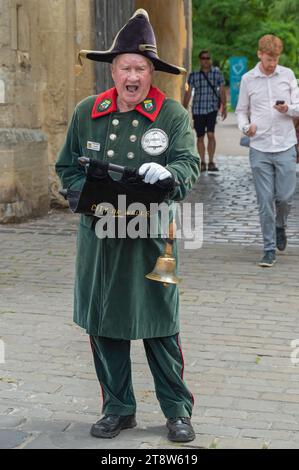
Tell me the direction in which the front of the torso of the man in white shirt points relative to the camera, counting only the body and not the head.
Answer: toward the camera

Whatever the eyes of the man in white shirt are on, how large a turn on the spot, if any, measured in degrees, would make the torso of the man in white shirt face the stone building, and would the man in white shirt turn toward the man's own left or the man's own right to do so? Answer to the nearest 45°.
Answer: approximately 135° to the man's own right

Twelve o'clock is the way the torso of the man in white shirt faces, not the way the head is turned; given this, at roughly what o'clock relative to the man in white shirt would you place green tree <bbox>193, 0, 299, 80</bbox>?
The green tree is roughly at 6 o'clock from the man in white shirt.
